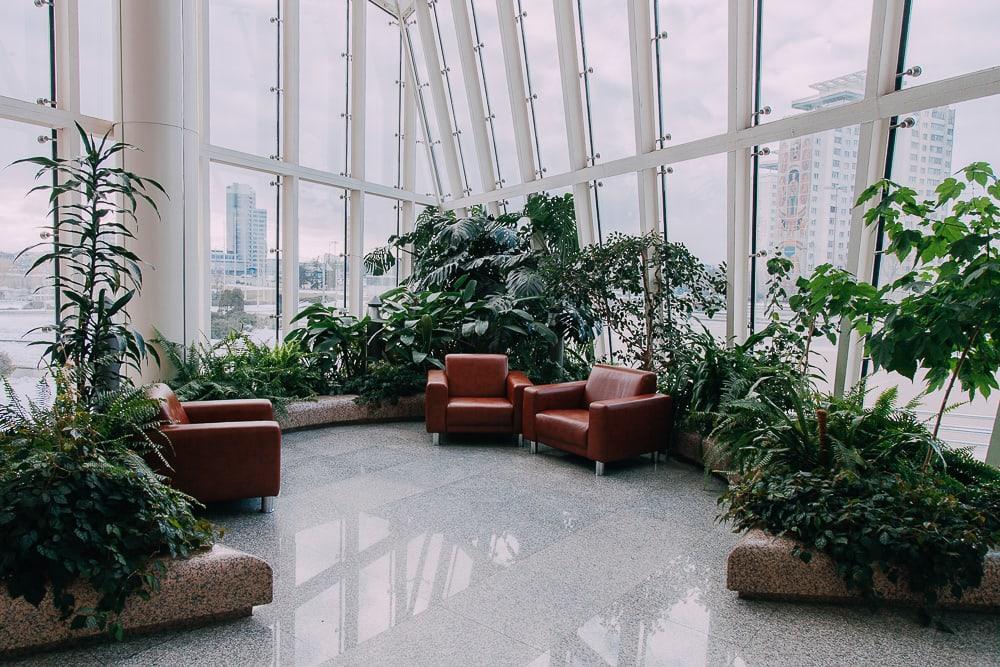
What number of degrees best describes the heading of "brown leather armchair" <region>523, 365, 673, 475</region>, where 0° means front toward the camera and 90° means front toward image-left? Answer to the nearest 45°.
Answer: approximately 45°

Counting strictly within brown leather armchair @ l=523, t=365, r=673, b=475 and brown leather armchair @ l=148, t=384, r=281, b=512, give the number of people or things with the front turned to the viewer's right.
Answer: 1

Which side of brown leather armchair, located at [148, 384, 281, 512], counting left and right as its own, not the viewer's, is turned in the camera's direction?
right

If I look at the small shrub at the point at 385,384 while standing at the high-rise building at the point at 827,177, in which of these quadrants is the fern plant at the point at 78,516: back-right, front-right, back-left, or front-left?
front-left

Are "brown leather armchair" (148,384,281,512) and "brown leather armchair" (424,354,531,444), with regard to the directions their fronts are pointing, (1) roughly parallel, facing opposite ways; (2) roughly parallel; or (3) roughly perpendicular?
roughly perpendicular

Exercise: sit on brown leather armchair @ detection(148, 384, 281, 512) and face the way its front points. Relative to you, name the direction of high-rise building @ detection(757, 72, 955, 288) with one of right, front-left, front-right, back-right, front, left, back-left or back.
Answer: front

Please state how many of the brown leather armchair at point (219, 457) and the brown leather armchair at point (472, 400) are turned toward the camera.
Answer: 1

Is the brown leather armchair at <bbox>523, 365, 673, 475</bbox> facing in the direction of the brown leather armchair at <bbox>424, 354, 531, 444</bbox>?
no

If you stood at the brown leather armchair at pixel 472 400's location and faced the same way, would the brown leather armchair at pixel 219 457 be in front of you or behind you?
in front

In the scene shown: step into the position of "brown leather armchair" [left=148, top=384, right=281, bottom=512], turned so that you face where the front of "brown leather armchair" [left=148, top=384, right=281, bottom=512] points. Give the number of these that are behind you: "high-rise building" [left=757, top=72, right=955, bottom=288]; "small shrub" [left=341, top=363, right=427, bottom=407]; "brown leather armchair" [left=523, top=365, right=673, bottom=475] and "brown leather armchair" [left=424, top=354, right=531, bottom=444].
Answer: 0

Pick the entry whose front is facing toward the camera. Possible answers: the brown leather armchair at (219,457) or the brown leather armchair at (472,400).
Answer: the brown leather armchair at (472,400)

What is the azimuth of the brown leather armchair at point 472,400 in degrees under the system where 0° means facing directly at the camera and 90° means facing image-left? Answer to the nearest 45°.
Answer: approximately 0°

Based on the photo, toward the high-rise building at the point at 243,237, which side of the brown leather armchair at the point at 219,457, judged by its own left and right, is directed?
left

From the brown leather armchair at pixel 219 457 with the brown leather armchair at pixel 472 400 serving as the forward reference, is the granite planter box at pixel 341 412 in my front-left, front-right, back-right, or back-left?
front-left

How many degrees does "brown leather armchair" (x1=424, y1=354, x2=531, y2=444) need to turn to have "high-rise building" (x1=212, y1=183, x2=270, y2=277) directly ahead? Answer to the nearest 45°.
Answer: approximately 135° to its right

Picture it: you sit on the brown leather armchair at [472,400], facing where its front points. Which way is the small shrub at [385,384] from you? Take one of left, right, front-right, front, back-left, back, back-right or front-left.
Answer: back-right

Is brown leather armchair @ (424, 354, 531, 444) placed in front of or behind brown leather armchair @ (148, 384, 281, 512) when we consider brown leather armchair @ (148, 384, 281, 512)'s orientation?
in front
